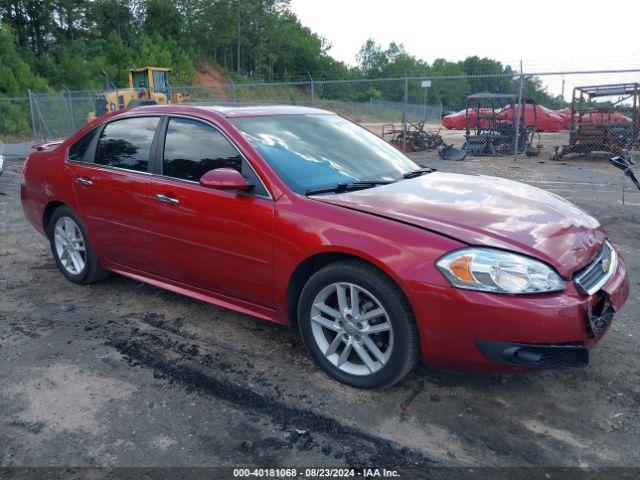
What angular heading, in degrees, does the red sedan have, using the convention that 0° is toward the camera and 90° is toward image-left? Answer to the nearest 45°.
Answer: approximately 315°

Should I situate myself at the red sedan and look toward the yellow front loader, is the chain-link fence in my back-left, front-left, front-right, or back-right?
front-right

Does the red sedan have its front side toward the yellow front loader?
no

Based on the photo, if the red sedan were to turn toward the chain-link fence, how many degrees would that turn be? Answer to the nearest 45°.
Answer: approximately 135° to its left
